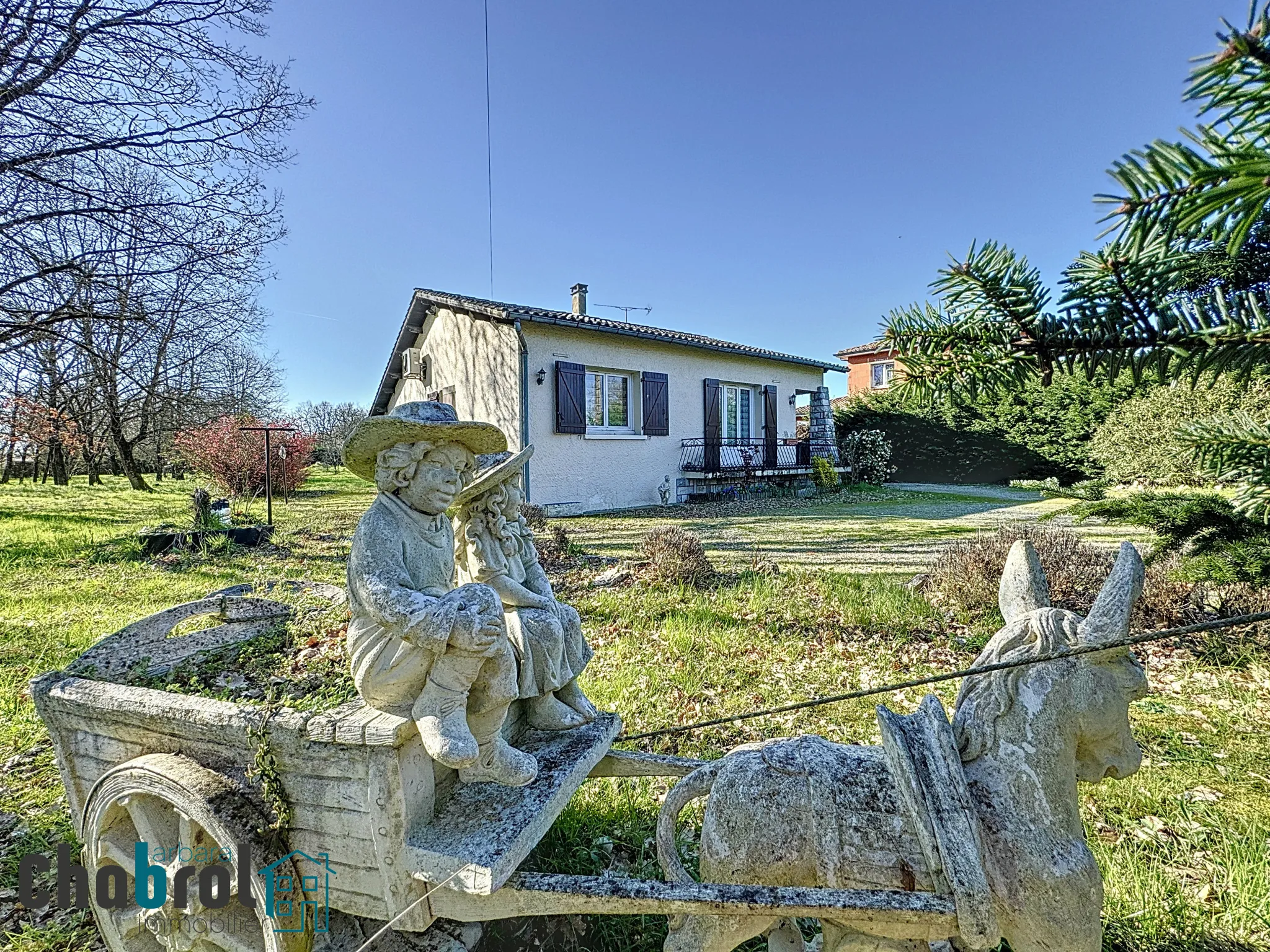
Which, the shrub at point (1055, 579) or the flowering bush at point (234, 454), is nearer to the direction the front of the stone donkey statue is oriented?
the shrub

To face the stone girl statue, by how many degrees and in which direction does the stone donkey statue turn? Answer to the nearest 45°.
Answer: approximately 180°

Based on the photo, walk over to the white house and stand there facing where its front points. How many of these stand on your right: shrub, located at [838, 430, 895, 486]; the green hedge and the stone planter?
1

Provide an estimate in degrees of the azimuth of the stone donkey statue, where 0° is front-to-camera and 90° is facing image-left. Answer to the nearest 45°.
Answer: approximately 270°

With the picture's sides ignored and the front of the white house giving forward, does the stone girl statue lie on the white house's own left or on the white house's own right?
on the white house's own right

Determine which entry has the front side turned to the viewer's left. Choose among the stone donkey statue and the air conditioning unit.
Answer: the air conditioning unit

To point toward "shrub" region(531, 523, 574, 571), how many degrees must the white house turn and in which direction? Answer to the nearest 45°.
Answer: approximately 45° to its right

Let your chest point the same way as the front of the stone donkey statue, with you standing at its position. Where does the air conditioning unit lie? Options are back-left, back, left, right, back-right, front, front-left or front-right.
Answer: back-left

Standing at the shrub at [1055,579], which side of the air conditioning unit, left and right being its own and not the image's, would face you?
left

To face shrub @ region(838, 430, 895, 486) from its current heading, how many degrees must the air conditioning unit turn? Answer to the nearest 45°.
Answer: approximately 180°

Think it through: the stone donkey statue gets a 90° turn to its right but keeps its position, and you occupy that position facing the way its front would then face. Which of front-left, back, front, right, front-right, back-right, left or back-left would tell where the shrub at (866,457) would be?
back

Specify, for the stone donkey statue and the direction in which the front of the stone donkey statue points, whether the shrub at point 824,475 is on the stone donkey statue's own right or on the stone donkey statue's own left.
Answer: on the stone donkey statue's own left

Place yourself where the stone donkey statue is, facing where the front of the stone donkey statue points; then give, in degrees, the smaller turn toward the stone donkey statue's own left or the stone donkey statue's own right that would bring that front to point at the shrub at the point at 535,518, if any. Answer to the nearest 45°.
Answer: approximately 135° to the stone donkey statue's own left

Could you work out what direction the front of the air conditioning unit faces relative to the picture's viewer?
facing to the left of the viewer

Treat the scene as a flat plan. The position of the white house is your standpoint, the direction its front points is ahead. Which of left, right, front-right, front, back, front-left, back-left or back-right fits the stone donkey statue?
front-right

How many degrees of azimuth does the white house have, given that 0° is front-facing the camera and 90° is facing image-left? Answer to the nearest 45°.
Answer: approximately 315°
